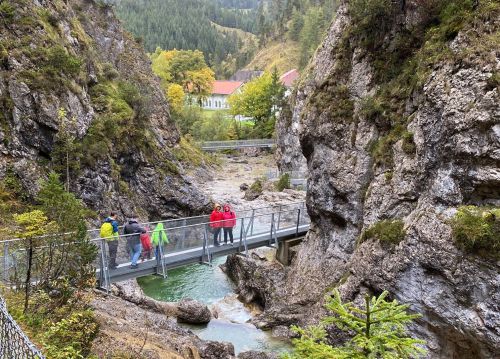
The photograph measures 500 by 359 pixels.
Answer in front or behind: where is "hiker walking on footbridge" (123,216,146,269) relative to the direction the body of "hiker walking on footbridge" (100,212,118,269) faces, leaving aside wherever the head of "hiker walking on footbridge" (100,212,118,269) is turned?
in front

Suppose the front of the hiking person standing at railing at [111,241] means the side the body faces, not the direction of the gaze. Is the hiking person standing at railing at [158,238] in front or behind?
in front

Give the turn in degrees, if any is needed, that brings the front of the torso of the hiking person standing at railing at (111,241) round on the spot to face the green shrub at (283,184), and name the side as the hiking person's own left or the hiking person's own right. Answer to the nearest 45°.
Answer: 0° — they already face it

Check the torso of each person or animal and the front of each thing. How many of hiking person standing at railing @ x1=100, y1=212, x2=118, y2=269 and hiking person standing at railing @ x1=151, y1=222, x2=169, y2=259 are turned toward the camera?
0

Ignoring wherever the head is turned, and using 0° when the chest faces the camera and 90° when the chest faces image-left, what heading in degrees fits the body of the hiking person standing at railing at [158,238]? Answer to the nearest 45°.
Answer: approximately 180°

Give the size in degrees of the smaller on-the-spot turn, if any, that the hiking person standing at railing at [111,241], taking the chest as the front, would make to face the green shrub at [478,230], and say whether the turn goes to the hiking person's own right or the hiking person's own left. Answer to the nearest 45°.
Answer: approximately 90° to the hiking person's own right

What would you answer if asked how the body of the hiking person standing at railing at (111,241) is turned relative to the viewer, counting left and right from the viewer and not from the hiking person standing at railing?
facing away from the viewer and to the right of the viewer

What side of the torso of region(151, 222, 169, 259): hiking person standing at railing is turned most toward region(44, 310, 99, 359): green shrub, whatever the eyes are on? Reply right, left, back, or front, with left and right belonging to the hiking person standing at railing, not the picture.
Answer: back

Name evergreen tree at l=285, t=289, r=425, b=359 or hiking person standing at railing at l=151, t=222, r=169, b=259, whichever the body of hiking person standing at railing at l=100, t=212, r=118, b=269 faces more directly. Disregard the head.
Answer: the hiking person standing at railing

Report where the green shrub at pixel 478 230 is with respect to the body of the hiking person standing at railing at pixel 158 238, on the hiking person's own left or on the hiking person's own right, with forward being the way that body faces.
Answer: on the hiking person's own right

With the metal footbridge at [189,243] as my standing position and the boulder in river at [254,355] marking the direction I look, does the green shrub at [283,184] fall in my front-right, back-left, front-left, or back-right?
back-left

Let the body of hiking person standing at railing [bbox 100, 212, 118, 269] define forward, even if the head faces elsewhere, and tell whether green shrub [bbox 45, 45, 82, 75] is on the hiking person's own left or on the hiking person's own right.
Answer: on the hiking person's own left
